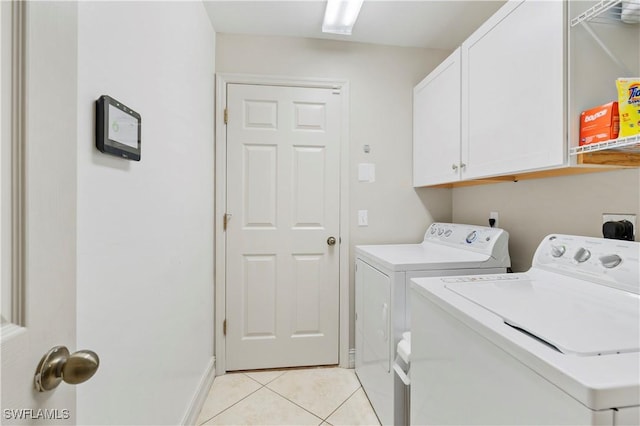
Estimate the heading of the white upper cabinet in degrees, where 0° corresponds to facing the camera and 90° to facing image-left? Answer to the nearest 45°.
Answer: approximately 45°

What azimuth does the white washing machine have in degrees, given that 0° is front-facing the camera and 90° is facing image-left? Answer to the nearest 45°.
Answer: approximately 45°
